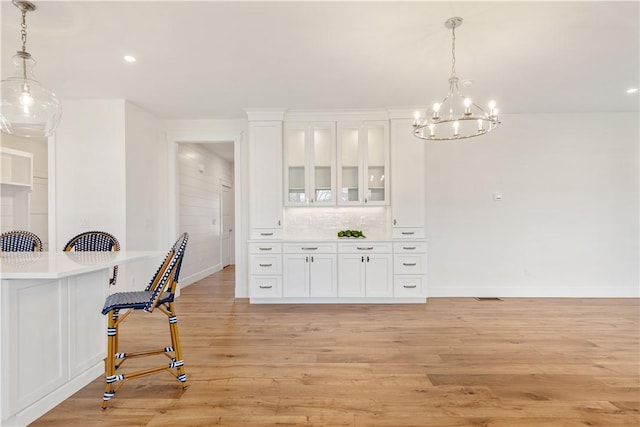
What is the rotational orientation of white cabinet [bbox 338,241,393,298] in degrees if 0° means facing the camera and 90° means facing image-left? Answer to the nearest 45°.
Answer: approximately 0°

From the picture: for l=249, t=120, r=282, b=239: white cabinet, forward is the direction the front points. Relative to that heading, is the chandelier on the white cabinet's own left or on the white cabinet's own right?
on the white cabinet's own left

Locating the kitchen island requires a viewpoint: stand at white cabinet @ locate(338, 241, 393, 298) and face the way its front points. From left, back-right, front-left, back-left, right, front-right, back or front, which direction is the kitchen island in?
front-right

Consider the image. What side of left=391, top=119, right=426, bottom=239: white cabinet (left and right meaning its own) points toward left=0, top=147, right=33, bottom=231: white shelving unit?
right

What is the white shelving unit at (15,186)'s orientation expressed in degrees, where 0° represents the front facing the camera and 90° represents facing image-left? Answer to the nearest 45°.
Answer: approximately 315°

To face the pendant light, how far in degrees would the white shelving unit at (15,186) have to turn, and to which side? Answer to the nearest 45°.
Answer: approximately 45° to its right

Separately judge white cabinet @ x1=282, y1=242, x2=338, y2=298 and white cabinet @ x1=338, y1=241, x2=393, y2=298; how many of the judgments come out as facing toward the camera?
2
